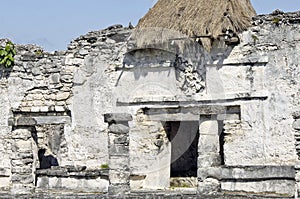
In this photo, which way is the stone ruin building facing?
toward the camera

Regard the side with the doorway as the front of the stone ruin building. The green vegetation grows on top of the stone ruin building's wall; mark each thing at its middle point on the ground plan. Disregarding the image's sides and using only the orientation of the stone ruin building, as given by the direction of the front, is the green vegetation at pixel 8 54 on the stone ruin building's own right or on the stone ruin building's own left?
on the stone ruin building's own right
